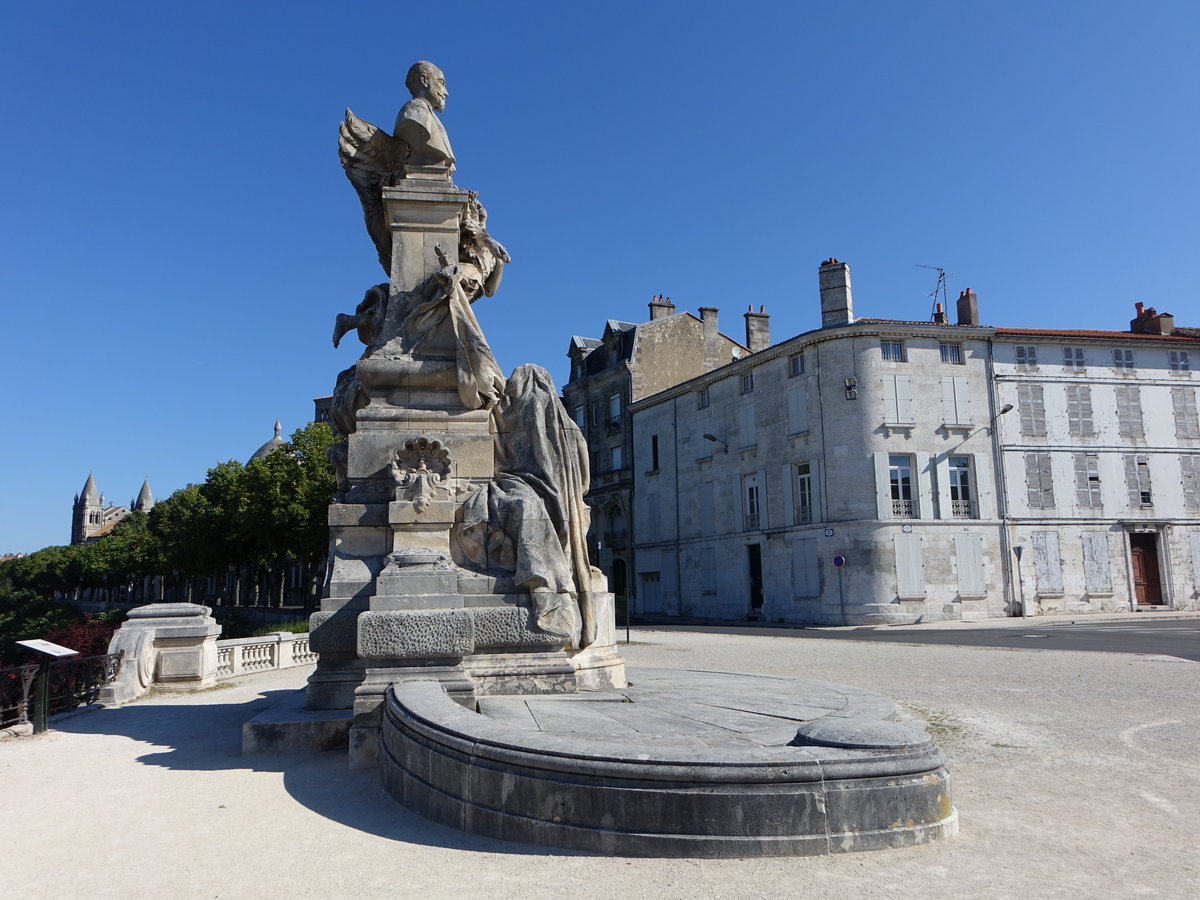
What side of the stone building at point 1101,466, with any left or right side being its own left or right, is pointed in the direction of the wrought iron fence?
front

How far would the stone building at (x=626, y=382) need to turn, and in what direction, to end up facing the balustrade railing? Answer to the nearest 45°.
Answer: approximately 45° to its left

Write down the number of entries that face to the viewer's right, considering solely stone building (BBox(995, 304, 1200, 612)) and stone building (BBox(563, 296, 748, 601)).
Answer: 0

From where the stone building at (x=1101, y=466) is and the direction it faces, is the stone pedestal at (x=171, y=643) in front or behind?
in front

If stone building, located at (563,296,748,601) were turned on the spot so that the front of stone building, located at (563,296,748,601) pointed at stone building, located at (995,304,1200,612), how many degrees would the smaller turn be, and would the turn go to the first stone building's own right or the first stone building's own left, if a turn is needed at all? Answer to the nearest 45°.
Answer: approximately 90° to the first stone building's own left

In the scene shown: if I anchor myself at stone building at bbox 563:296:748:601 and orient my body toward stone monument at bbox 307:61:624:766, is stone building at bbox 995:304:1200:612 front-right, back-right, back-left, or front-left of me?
front-left

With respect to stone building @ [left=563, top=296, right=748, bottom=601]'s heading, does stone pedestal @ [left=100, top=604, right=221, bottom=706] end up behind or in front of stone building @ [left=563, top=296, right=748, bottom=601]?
in front

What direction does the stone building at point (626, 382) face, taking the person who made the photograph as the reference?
facing the viewer and to the left of the viewer

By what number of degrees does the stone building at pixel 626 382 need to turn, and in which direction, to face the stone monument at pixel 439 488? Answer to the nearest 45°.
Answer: approximately 45° to its left

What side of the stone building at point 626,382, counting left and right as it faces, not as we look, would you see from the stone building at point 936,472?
left

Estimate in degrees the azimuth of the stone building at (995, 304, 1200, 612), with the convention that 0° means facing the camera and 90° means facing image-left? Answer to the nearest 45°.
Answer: approximately 0°
